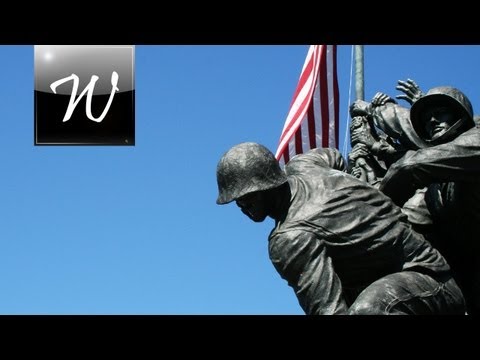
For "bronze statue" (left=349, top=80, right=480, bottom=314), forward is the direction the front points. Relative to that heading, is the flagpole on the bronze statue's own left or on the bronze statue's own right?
on the bronze statue's own right

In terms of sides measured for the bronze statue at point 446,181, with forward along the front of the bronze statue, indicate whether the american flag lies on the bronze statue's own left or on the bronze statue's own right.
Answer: on the bronze statue's own right

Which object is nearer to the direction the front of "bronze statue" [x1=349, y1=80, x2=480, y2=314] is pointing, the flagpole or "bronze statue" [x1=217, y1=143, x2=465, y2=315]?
the bronze statue

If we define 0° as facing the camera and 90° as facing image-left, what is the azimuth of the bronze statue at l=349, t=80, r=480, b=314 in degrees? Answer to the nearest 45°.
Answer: approximately 45°

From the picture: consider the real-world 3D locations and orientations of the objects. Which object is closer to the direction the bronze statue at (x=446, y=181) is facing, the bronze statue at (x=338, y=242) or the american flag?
the bronze statue

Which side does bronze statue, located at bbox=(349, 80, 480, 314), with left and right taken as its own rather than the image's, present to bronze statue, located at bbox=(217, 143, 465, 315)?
front
